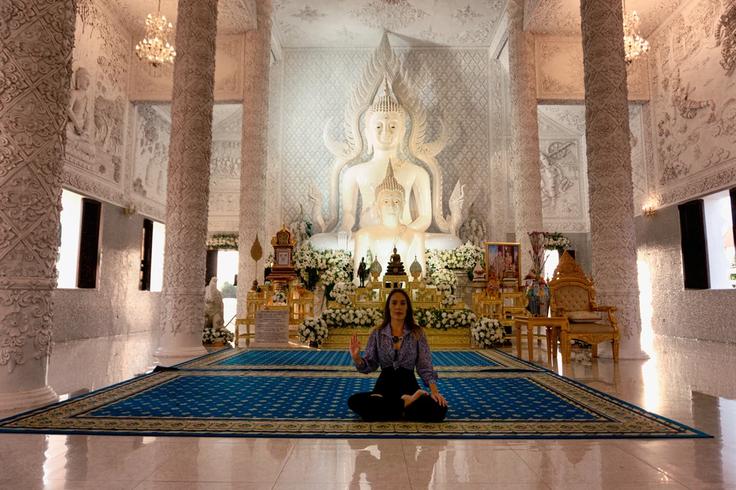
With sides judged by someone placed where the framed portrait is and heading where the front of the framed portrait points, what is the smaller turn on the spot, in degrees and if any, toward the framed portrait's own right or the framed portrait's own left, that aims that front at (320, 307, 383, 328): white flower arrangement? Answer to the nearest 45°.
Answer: approximately 45° to the framed portrait's own right

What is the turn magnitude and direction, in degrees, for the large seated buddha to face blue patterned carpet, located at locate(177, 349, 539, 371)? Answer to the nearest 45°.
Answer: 0° — it already faces it

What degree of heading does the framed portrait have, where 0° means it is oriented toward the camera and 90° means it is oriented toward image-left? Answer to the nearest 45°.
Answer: approximately 0°

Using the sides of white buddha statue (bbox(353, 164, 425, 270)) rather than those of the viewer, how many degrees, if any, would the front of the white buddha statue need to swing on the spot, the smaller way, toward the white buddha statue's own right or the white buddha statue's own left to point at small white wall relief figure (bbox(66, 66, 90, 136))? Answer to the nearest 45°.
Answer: approximately 45° to the white buddha statue's own right

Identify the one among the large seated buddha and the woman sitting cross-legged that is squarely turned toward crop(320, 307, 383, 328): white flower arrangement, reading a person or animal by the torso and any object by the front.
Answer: the large seated buddha

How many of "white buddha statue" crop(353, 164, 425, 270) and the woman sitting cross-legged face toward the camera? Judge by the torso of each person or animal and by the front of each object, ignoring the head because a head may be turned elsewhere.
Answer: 2

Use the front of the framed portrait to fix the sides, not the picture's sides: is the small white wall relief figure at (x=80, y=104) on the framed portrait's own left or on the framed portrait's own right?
on the framed portrait's own right
